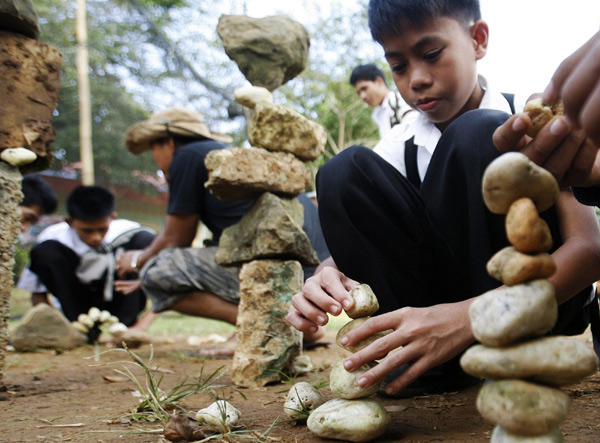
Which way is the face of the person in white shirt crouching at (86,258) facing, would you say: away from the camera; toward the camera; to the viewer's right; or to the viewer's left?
toward the camera

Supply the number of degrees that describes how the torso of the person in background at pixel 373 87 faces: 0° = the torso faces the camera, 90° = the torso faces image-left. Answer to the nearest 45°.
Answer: approximately 45°

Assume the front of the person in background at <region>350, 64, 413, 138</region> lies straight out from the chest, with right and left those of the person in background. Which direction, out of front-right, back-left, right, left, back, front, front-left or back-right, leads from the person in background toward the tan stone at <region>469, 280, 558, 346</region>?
front-left

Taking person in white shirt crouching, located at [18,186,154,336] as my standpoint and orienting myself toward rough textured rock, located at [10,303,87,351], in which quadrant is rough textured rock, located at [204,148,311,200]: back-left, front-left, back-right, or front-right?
front-left

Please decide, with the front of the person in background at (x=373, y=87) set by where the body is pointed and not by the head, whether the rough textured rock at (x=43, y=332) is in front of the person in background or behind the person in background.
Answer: in front

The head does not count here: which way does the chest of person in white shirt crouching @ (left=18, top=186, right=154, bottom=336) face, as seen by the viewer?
toward the camera

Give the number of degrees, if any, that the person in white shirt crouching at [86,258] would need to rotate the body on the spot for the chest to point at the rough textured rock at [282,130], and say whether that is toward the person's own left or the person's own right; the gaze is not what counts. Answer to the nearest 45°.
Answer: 0° — they already face it
